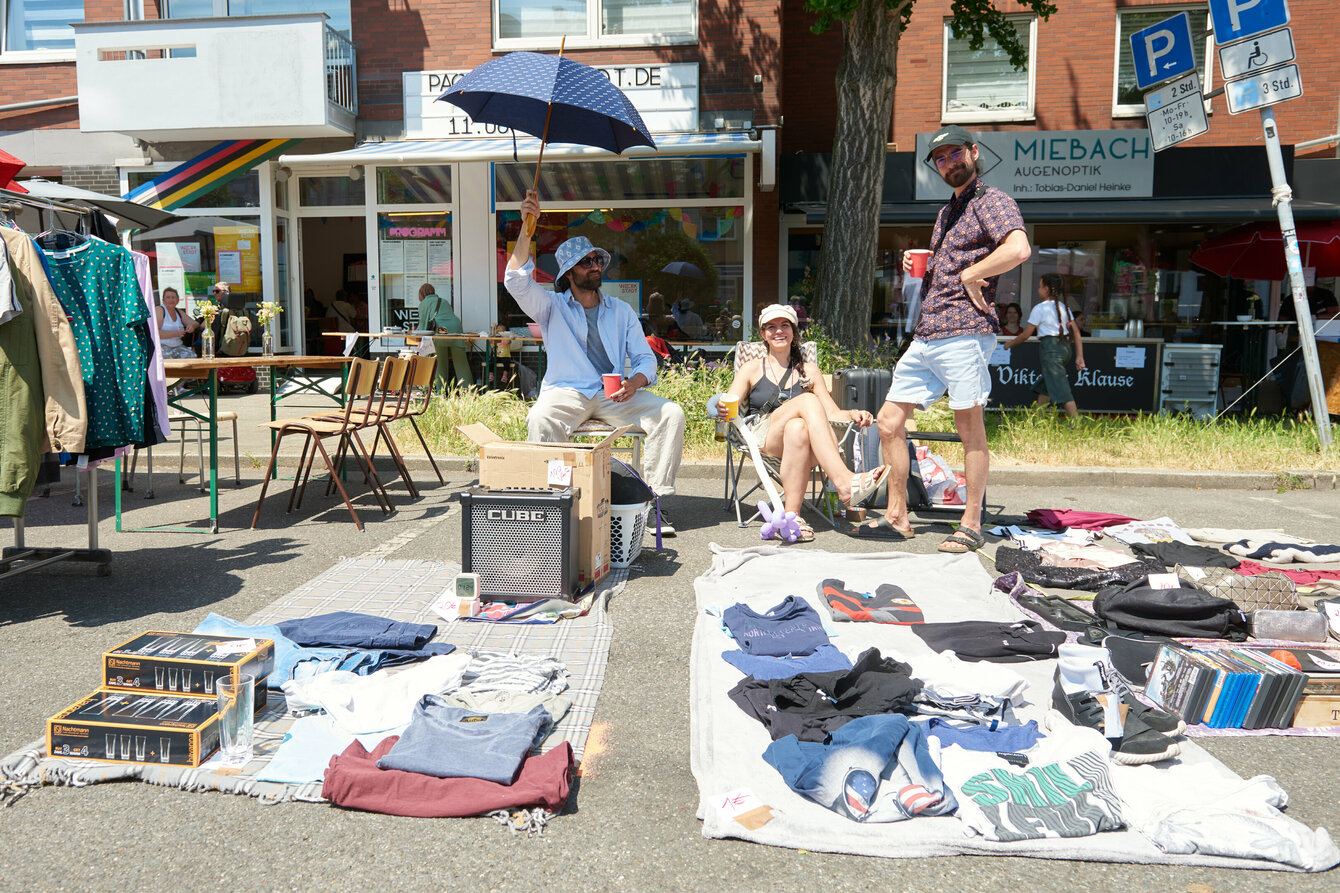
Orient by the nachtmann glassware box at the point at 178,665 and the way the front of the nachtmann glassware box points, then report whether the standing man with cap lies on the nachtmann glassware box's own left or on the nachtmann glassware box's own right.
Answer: on the nachtmann glassware box's own left

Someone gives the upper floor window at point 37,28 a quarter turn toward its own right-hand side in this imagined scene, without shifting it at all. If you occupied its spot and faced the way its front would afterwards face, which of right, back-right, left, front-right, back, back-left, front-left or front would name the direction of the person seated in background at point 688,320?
back-left

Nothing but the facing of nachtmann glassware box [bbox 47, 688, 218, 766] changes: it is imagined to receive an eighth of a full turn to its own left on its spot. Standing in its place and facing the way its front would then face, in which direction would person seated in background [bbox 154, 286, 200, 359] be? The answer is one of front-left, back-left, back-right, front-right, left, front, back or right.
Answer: back-left

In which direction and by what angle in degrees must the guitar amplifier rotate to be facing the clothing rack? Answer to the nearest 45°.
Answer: approximately 90° to its right

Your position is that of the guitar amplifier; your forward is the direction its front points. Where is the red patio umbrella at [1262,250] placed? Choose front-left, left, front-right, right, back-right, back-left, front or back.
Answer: back-left
